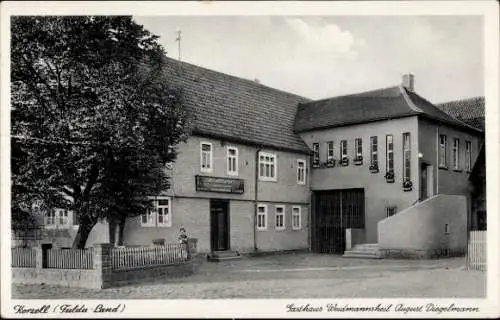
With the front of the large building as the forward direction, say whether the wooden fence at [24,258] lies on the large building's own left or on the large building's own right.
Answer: on the large building's own right

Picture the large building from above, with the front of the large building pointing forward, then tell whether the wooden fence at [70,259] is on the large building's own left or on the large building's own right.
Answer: on the large building's own right

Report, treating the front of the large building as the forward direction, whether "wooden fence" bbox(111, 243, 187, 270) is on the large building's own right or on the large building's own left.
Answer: on the large building's own right

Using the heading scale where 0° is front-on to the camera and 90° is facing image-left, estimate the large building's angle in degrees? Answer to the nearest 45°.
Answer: approximately 315°
